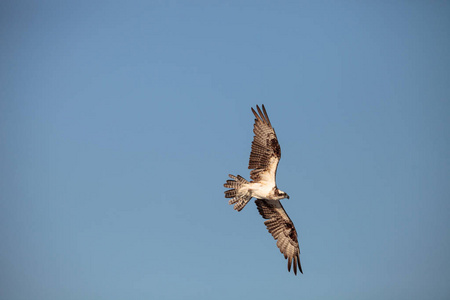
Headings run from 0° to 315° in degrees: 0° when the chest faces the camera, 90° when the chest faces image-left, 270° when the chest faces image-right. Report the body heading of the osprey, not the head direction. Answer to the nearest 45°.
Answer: approximately 270°
